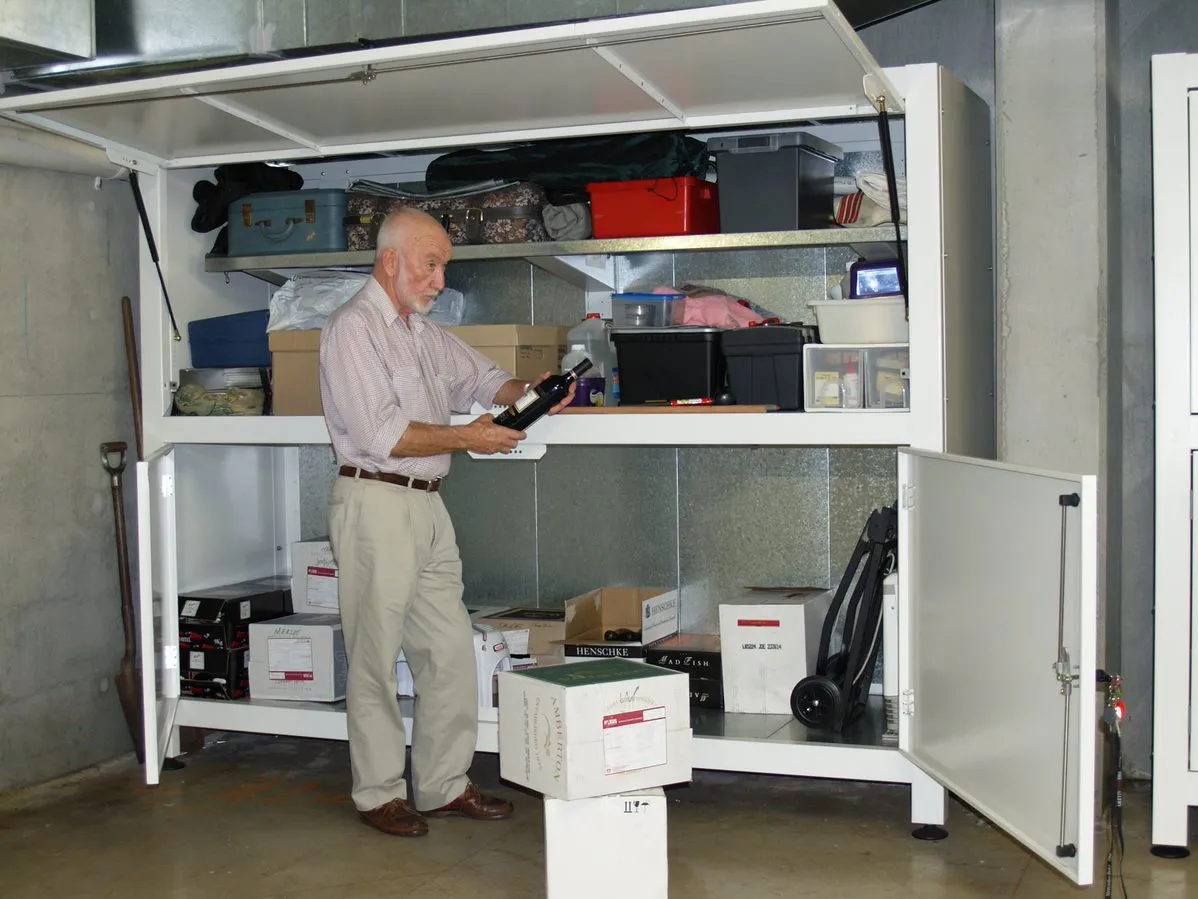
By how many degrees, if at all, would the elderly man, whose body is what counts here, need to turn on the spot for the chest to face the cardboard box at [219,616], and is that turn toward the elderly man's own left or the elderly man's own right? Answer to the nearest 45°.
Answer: approximately 180°

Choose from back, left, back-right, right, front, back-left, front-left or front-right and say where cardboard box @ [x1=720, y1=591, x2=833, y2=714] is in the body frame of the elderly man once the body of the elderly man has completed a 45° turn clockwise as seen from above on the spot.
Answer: left

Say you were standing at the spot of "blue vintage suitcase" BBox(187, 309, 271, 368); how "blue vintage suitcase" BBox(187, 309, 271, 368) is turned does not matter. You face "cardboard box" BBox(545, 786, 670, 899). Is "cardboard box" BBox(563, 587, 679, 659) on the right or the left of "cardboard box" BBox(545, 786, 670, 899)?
left

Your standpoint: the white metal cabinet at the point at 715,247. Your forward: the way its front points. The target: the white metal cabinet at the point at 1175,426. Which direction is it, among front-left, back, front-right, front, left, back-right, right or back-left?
left

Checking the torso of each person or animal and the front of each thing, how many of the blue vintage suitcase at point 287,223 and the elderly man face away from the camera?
0

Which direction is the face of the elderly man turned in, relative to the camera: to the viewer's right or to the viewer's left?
to the viewer's right

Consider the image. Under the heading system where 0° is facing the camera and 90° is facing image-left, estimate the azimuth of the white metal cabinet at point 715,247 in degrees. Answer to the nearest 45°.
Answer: approximately 0°

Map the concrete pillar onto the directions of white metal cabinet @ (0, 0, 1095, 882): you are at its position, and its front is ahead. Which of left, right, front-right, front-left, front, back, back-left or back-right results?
left

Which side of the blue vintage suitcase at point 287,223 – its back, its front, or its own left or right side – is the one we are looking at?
front

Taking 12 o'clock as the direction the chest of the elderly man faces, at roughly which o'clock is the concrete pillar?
The concrete pillar is roughly at 11 o'clock from the elderly man.
